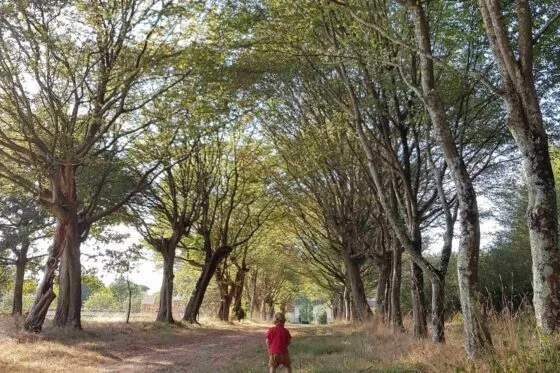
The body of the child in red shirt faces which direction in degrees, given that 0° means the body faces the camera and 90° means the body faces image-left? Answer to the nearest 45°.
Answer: approximately 180°

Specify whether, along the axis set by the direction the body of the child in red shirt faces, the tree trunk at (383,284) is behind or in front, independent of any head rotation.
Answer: in front

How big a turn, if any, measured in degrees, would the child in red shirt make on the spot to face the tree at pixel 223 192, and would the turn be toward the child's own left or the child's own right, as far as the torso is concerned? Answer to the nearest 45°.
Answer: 0° — they already face it

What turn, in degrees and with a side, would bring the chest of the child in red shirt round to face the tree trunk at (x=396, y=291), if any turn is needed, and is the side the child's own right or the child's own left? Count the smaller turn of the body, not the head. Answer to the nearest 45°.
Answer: approximately 45° to the child's own right

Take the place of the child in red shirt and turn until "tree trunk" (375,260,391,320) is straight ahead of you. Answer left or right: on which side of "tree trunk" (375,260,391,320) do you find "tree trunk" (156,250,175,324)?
left

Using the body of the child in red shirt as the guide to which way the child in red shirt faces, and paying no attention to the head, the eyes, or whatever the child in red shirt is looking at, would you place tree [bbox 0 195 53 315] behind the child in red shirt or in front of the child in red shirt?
in front

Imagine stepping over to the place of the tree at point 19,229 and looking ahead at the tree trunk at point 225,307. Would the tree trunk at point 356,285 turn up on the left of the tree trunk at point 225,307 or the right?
right

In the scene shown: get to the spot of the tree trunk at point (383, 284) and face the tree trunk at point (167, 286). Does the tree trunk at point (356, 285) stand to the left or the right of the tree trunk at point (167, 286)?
right

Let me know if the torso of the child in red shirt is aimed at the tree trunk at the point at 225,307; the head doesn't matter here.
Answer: yes

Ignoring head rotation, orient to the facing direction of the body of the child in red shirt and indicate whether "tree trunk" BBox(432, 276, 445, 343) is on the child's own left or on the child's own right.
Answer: on the child's own right

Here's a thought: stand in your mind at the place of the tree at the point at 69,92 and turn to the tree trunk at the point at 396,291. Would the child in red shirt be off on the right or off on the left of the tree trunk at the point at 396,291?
right
